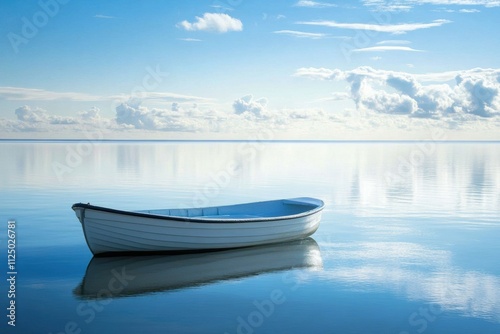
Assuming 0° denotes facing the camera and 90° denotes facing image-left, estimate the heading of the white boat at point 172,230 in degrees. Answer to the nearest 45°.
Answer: approximately 45°
